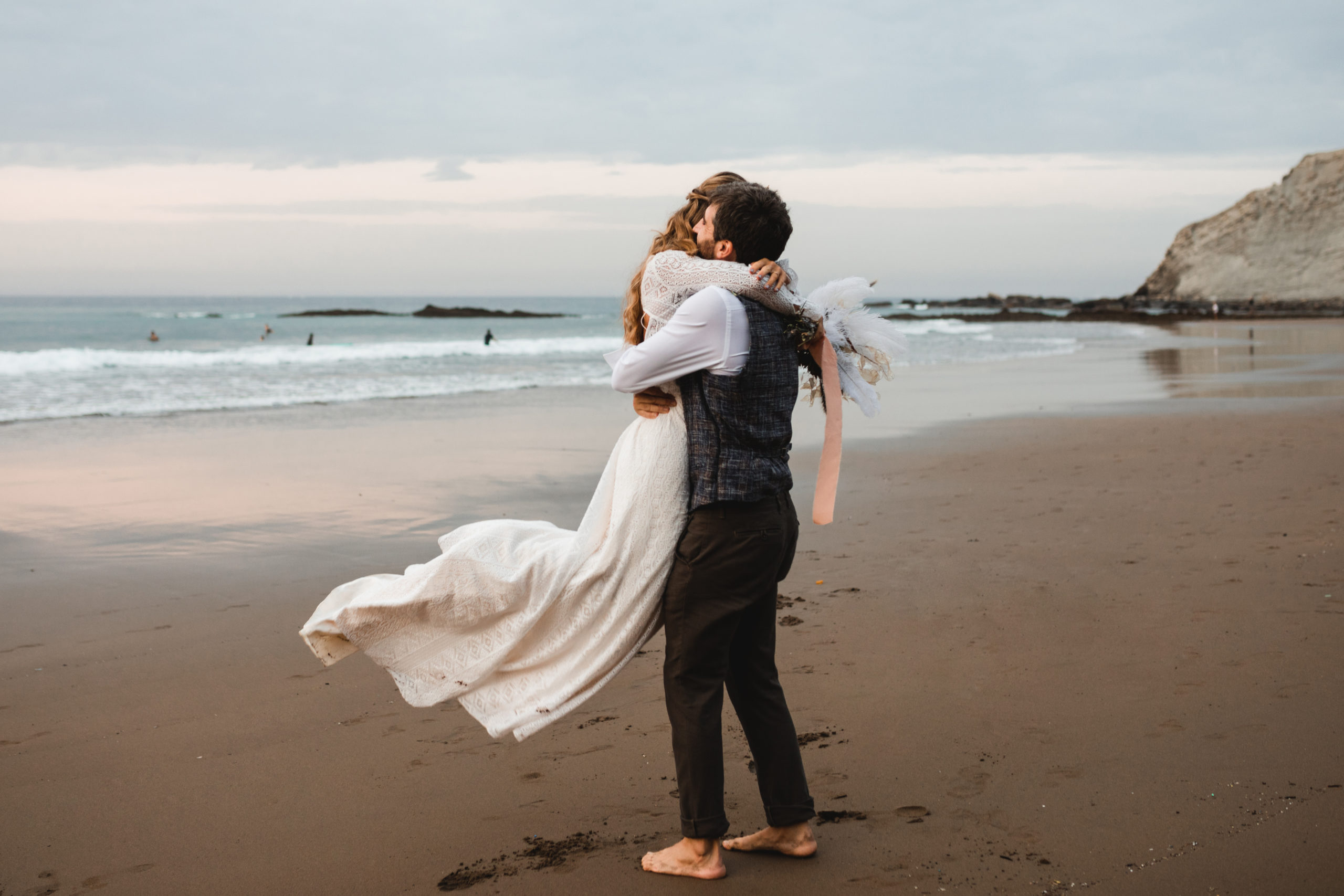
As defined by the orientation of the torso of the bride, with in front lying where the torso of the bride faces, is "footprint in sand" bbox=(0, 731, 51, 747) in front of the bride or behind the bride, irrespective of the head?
behind
